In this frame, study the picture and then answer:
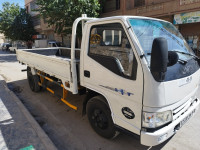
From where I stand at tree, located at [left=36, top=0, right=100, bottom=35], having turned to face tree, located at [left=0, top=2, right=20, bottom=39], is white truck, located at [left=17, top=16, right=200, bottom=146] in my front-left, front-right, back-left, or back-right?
back-left

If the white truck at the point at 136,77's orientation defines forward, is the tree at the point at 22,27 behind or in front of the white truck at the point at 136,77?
behind

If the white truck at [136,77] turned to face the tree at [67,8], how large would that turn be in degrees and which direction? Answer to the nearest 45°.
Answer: approximately 135° to its left

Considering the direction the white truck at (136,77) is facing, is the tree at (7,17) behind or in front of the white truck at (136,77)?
behind

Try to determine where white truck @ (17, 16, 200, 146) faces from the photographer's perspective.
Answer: facing the viewer and to the right of the viewer
